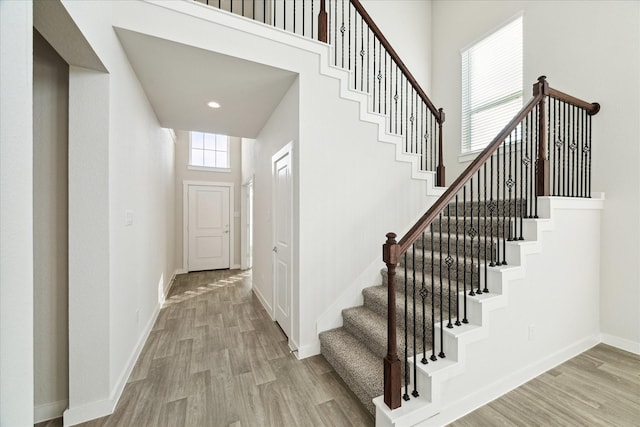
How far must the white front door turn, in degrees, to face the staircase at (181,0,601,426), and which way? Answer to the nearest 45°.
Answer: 0° — it already faces it

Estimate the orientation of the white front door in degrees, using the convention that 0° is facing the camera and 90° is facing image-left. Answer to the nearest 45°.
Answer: approximately 0°

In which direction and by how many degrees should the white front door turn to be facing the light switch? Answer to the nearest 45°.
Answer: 0° — it already faces it

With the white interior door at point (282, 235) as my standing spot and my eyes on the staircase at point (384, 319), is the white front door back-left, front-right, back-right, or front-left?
back-left
